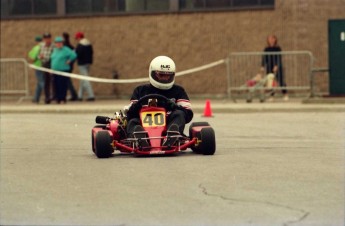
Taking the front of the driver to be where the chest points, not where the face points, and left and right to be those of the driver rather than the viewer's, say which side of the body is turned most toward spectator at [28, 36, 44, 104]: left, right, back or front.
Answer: back

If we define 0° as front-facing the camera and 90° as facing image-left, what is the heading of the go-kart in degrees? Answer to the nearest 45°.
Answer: approximately 0°

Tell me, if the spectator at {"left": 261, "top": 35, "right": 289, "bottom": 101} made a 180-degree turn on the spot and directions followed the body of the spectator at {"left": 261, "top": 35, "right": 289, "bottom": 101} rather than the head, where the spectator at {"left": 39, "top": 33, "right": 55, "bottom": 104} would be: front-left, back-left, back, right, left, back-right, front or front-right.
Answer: left

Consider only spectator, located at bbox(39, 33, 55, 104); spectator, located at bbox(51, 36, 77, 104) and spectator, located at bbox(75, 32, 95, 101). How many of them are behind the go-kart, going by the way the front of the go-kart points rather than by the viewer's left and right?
3

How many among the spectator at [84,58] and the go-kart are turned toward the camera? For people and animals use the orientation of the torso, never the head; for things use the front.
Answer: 1

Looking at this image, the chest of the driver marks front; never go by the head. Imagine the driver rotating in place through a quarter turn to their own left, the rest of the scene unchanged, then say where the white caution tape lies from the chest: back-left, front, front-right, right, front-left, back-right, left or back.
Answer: left

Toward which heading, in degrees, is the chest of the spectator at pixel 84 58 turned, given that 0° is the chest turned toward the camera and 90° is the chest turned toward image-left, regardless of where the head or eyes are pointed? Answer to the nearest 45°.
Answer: approximately 135°

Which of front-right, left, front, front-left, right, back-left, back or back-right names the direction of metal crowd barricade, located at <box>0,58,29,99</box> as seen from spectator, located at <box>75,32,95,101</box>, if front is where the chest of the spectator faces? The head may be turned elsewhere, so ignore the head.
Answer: front-left

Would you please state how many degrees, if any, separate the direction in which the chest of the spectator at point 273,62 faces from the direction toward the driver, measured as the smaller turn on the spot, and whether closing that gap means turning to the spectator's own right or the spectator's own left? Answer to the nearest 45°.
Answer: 0° — they already face them
